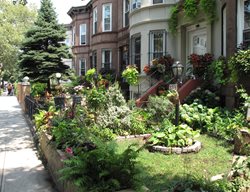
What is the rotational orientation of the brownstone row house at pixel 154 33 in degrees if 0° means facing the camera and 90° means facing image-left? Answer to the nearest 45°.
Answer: approximately 45°
